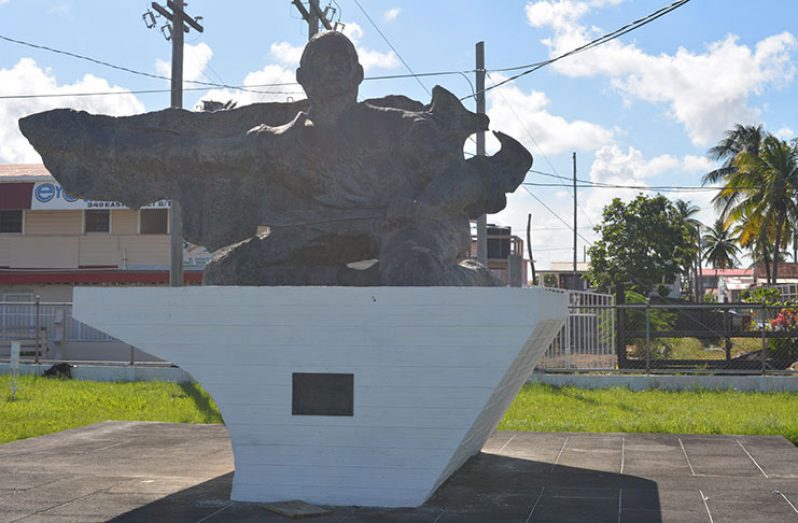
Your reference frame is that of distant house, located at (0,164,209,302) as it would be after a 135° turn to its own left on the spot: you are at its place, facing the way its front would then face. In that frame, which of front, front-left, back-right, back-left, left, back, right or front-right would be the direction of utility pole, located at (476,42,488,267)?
right

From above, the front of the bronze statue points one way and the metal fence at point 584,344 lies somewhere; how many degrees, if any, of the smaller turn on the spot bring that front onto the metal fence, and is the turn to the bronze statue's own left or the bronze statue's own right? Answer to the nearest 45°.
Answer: approximately 135° to the bronze statue's own left

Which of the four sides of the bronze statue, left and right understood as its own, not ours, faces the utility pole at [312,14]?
back

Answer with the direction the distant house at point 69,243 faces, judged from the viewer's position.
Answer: facing the viewer

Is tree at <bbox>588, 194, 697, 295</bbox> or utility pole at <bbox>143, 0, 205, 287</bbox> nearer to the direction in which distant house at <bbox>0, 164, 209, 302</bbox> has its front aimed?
the utility pole

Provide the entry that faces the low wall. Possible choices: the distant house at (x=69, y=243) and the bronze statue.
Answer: the distant house

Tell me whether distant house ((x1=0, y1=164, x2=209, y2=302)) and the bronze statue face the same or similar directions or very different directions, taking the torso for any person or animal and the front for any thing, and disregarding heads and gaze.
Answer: same or similar directions

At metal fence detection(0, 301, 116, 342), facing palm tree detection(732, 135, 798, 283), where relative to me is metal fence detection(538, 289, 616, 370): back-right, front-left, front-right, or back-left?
front-right

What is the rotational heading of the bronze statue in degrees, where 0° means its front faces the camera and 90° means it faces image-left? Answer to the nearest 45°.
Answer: approximately 0°

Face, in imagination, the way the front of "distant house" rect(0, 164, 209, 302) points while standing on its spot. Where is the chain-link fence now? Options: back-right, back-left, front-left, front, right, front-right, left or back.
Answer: front-left

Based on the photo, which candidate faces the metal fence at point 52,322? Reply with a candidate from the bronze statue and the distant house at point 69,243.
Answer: the distant house

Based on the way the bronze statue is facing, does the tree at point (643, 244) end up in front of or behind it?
behind

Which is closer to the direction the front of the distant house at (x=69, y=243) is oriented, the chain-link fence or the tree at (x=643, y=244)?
the chain-link fence

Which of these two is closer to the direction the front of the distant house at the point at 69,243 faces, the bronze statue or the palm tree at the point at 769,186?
the bronze statue

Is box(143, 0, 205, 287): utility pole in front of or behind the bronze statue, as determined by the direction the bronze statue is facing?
behind

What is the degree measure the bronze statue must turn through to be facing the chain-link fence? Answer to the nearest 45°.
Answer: approximately 135° to its left

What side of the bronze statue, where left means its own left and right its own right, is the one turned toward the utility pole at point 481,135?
back
